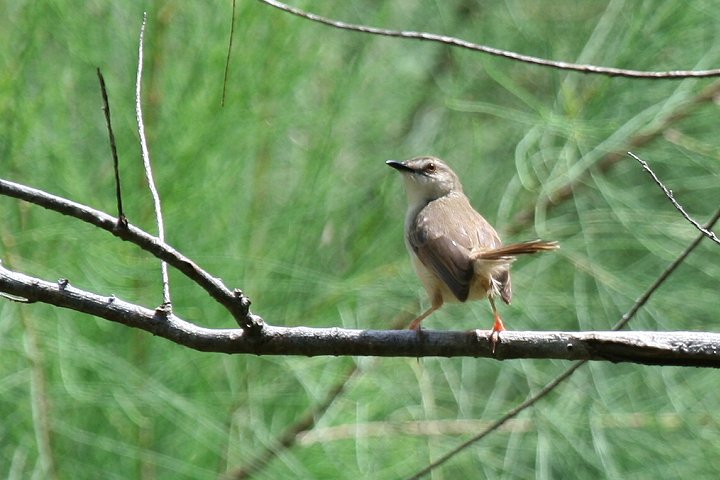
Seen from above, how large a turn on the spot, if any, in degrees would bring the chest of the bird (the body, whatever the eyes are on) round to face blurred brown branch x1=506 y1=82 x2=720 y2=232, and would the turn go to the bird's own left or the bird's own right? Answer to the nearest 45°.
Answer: approximately 90° to the bird's own right

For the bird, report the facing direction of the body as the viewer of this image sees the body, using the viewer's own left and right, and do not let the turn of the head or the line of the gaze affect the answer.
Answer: facing away from the viewer and to the left of the viewer
